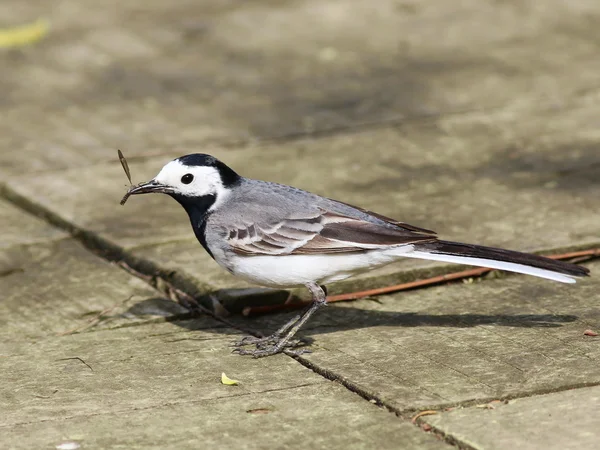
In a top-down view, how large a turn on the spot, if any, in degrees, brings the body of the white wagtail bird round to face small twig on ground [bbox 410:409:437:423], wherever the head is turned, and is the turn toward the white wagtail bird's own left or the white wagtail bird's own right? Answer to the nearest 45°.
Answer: approximately 135° to the white wagtail bird's own left

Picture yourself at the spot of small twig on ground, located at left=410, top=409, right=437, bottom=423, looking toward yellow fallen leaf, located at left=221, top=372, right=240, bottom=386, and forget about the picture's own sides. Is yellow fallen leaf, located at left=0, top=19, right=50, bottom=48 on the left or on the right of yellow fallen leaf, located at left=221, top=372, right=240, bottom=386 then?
right

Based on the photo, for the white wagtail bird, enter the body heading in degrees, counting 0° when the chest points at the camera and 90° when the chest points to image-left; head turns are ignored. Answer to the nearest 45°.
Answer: approximately 90°

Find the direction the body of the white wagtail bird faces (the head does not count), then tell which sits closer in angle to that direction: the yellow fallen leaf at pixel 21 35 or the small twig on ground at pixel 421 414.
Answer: the yellow fallen leaf

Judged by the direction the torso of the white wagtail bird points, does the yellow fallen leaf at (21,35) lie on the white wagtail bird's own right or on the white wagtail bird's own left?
on the white wagtail bird's own right
